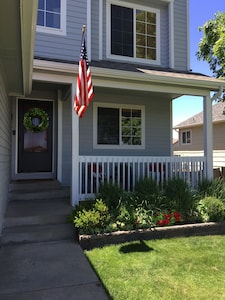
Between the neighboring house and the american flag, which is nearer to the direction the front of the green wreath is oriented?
the american flag

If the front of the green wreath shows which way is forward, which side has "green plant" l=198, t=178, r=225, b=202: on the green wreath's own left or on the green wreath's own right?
on the green wreath's own left

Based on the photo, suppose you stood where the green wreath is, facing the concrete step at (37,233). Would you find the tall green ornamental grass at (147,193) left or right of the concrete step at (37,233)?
left

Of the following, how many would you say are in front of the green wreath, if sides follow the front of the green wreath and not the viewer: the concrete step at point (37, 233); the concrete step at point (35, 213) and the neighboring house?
2

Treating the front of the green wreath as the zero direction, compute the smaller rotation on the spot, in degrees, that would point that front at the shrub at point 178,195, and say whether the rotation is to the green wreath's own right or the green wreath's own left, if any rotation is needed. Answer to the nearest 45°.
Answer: approximately 45° to the green wreath's own left

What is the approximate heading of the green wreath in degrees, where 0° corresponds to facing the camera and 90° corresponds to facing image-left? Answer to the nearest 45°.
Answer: approximately 0°

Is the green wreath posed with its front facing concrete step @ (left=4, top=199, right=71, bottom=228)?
yes

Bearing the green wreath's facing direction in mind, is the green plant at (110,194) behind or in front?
in front

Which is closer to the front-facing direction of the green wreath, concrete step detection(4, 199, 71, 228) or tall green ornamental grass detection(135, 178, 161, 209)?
the concrete step

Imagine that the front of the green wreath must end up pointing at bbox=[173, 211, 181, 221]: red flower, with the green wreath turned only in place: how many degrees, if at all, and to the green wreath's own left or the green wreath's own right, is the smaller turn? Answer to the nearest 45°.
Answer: approximately 45° to the green wreath's own left

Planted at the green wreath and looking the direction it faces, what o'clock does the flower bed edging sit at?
The flower bed edging is roughly at 11 o'clock from the green wreath.

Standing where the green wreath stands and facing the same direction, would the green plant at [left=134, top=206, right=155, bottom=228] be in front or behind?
in front

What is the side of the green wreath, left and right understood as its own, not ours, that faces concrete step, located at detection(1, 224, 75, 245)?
front
